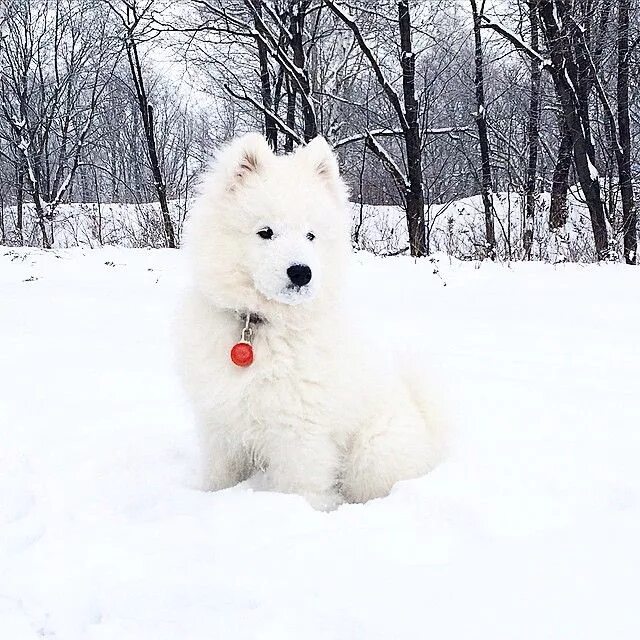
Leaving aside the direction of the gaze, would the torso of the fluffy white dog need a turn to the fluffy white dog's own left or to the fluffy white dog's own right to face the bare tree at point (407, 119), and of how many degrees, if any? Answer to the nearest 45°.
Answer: approximately 135° to the fluffy white dog's own right

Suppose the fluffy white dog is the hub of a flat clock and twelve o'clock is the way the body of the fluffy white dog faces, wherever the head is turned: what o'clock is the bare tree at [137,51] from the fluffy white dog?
The bare tree is roughly at 4 o'clock from the fluffy white dog.

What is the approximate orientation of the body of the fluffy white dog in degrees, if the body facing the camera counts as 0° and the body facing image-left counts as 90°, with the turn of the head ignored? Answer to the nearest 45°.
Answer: approximately 45°
